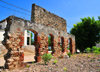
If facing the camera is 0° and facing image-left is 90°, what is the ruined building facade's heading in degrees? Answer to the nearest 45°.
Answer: approximately 315°

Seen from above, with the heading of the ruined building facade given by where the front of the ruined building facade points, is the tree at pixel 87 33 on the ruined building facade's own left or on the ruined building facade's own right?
on the ruined building facade's own left
